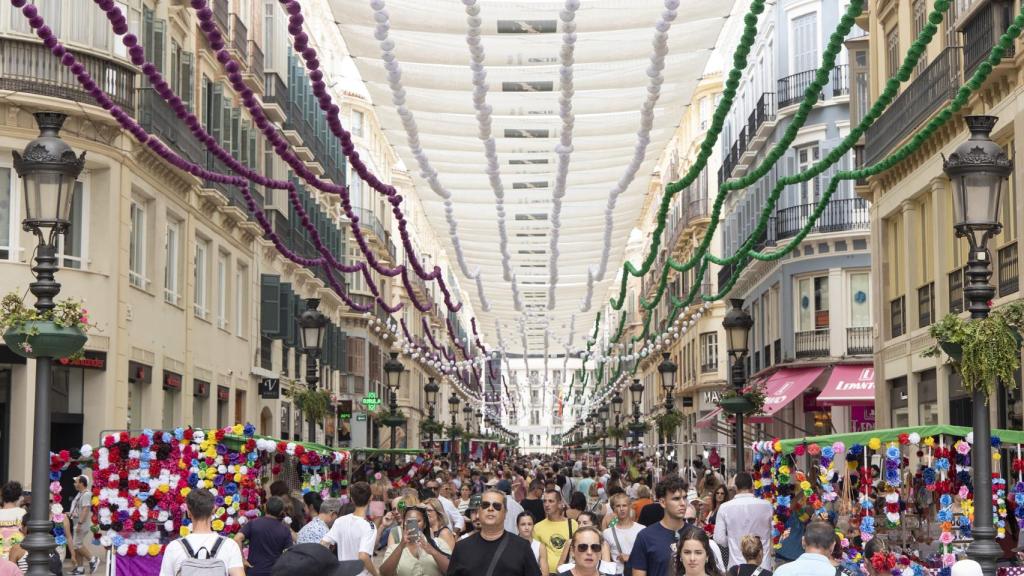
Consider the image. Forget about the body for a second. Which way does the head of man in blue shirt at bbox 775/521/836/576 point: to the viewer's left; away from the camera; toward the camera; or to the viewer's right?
away from the camera

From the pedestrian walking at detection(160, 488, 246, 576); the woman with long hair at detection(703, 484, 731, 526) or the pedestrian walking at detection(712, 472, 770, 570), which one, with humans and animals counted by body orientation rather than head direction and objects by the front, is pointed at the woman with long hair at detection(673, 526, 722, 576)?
the woman with long hair at detection(703, 484, 731, 526)

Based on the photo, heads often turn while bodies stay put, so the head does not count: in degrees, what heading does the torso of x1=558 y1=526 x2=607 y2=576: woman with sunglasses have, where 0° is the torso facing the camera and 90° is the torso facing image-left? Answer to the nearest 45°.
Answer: approximately 0°

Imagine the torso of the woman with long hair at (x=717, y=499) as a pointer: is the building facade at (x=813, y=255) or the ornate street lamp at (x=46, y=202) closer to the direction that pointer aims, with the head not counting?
the ornate street lamp

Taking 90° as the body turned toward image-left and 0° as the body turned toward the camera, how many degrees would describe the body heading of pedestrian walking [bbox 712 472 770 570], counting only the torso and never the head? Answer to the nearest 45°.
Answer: approximately 180°

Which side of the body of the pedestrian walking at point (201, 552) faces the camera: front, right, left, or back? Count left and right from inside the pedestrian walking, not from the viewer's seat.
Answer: back

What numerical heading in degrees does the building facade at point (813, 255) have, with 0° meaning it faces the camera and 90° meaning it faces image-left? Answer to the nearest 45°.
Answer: approximately 45°

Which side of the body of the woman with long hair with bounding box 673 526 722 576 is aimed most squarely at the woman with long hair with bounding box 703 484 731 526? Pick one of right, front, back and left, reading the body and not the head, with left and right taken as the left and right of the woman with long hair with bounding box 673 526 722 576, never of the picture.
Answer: back
